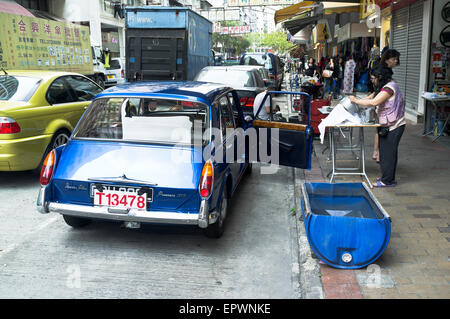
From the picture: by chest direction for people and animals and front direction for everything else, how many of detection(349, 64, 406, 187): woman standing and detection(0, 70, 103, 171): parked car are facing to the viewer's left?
1

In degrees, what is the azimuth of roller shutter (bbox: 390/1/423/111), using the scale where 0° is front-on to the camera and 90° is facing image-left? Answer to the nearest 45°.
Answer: approximately 45°

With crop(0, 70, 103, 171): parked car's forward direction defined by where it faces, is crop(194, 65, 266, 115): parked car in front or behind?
in front

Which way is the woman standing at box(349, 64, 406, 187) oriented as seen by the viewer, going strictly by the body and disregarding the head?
to the viewer's left

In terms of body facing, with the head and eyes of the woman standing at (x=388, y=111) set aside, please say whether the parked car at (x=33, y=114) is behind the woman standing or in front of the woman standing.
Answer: in front

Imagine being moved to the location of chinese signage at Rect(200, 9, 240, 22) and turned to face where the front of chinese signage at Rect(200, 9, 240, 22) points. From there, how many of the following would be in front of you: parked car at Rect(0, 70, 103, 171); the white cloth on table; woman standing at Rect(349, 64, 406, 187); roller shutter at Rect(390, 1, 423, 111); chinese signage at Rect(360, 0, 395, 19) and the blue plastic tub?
6

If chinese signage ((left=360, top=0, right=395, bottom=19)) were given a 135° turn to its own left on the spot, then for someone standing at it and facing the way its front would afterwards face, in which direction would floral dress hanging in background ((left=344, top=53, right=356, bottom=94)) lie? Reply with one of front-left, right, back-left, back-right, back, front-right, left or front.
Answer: left

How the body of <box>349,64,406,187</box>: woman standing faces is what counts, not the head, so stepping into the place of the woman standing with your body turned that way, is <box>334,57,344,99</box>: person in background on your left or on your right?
on your right

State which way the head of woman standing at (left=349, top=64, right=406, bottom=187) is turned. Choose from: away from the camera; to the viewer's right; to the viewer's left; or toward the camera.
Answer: to the viewer's left

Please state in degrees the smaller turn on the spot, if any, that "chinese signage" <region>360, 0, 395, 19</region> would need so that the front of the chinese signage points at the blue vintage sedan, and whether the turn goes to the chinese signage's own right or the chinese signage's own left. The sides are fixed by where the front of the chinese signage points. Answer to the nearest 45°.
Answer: approximately 45° to the chinese signage's own left

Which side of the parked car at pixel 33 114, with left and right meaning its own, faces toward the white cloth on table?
right

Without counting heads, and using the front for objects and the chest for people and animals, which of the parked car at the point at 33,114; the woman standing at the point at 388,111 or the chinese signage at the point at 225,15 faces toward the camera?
the chinese signage

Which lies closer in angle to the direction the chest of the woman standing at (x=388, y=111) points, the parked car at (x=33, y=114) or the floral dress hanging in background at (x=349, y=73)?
the parked car
